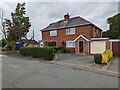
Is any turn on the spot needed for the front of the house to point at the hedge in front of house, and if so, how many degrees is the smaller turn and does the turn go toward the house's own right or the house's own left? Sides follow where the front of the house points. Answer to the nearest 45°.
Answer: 0° — it already faces it

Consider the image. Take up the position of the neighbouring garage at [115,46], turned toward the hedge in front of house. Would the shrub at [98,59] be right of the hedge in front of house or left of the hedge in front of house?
left

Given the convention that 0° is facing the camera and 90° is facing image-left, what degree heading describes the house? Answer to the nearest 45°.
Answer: approximately 45°

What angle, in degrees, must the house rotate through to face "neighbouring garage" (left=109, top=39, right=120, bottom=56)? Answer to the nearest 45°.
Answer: approximately 90° to its left

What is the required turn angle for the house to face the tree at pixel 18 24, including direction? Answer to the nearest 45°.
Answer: approximately 90° to its right

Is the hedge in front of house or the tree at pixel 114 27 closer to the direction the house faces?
the hedge in front of house

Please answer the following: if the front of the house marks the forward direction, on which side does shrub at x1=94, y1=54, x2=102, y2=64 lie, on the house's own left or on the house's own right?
on the house's own left

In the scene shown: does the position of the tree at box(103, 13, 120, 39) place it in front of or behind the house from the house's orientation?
behind
